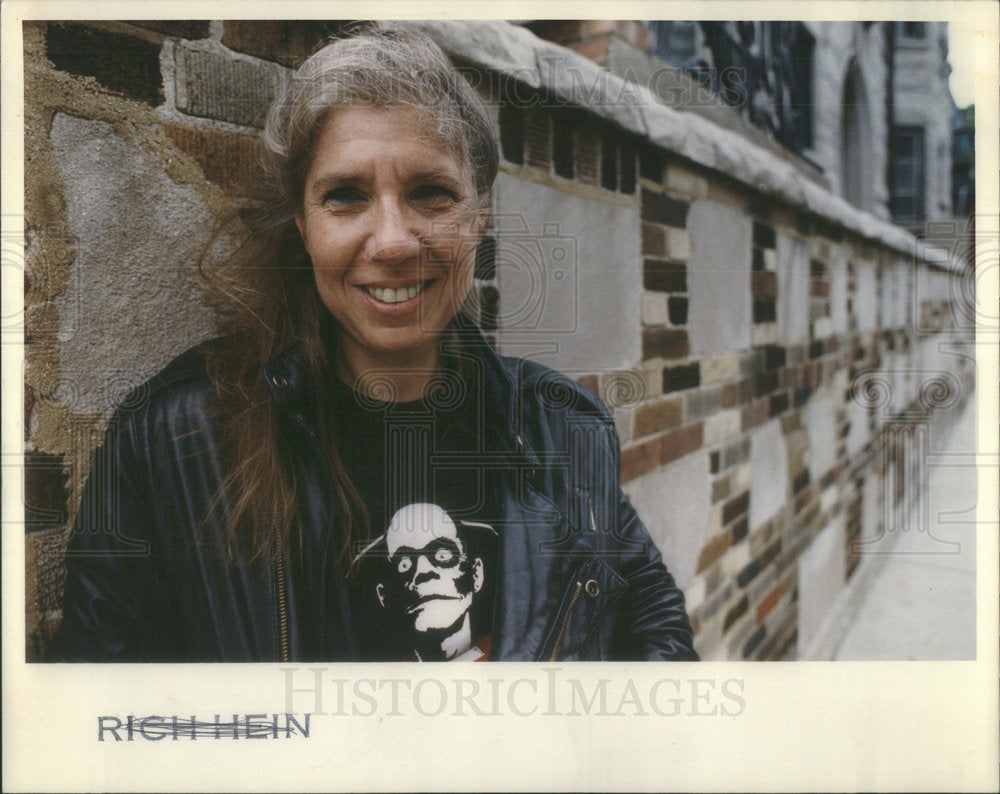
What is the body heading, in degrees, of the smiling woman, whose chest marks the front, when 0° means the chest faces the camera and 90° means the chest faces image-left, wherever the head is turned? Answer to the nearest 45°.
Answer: approximately 0°
